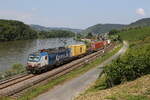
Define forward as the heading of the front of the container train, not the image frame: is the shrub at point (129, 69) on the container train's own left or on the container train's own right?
on the container train's own left

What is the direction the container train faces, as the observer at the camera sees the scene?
facing the viewer and to the left of the viewer
